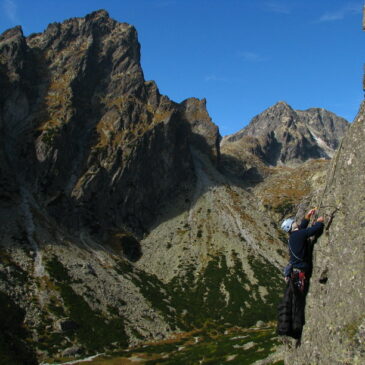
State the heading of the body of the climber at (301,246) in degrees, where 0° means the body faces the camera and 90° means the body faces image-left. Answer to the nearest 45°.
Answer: approximately 270°
